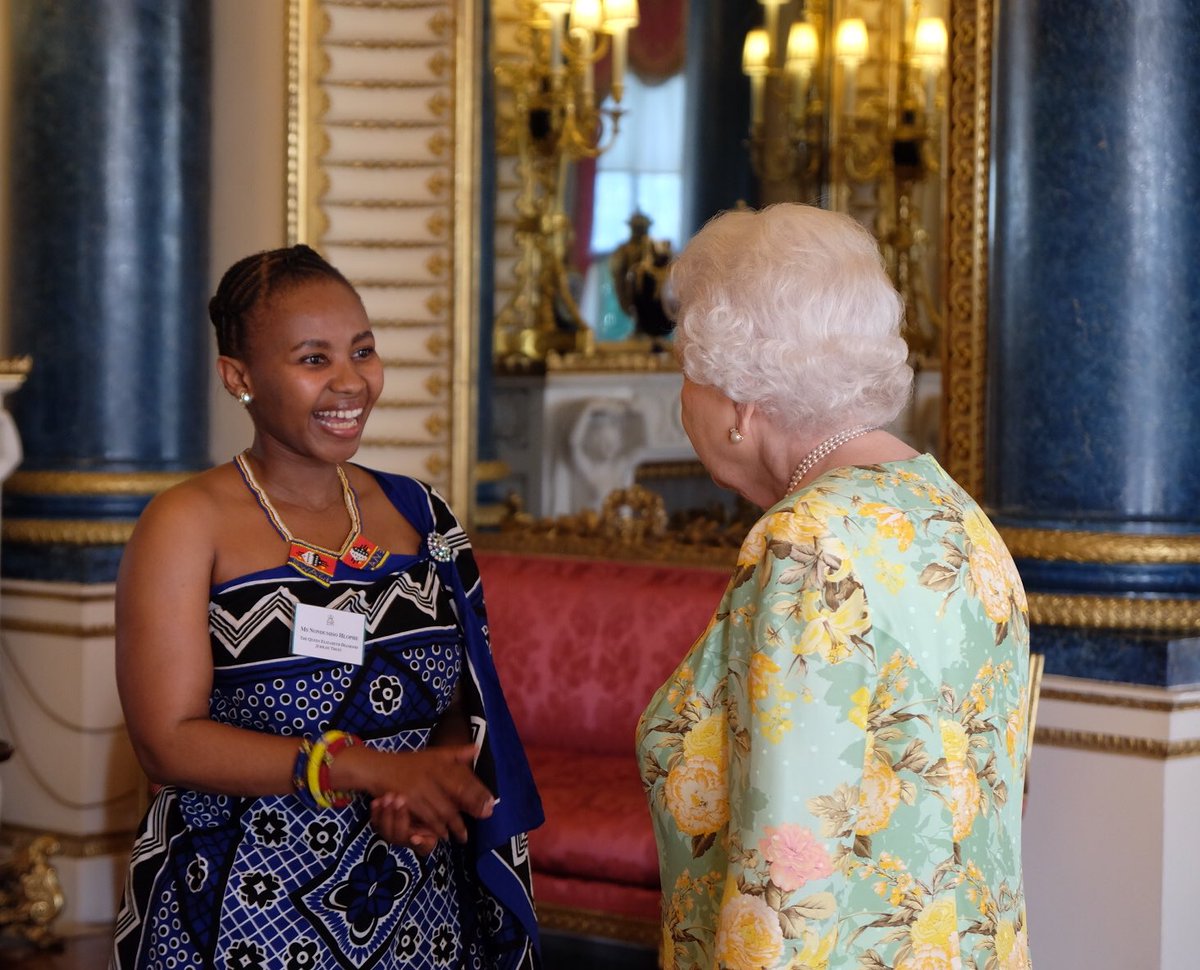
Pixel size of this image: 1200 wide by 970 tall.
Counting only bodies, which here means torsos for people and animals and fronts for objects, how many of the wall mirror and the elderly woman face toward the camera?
1

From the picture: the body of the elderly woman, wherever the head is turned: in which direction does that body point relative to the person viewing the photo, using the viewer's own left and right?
facing away from the viewer and to the left of the viewer

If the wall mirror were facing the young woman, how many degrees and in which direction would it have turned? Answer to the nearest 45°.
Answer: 0° — it already faces them

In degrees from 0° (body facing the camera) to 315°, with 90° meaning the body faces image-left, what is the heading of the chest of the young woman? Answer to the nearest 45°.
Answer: approximately 315°

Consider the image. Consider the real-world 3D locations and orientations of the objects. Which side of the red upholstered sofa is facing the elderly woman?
front

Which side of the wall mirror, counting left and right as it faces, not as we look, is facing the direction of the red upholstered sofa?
front

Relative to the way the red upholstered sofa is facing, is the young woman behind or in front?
in front

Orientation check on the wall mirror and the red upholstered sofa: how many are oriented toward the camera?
2

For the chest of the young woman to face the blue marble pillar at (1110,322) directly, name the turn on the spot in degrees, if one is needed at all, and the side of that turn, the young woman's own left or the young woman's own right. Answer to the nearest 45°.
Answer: approximately 90° to the young woman's own left

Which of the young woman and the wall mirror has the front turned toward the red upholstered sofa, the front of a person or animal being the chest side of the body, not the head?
the wall mirror

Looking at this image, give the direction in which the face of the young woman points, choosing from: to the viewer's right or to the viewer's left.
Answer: to the viewer's right
